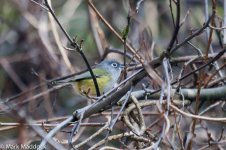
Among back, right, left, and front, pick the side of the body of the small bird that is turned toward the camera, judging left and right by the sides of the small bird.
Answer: right
